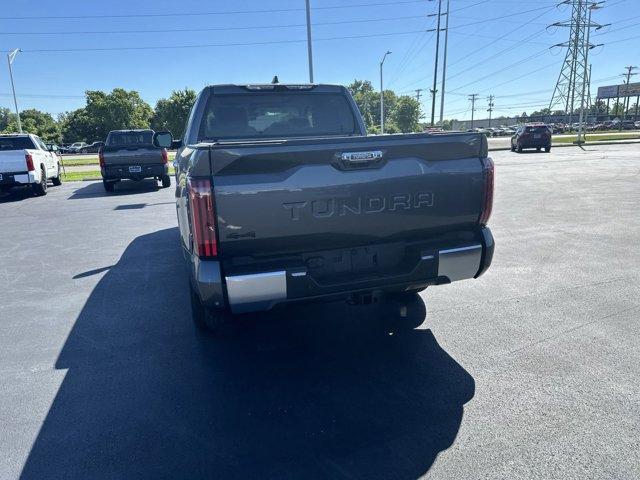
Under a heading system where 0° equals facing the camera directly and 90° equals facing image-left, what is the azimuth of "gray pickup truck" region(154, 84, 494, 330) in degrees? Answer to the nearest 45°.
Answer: approximately 180°

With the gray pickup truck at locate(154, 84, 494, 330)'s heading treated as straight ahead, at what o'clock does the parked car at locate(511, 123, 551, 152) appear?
The parked car is roughly at 1 o'clock from the gray pickup truck.
